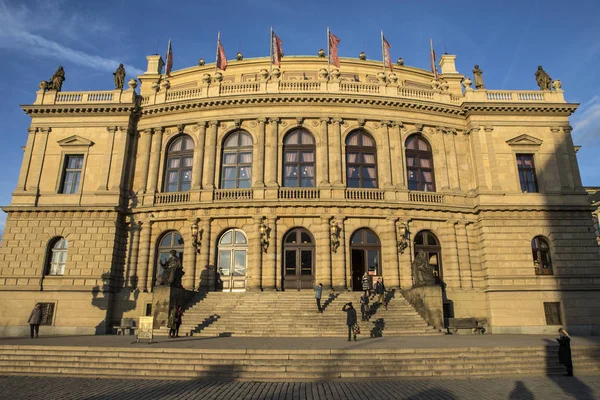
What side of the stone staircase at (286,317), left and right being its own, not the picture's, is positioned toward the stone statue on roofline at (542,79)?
left

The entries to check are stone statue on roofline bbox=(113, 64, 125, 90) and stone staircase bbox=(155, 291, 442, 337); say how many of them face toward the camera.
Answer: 2

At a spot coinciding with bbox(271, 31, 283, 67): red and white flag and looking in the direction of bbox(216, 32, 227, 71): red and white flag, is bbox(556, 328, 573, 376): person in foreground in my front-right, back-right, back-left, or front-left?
back-left

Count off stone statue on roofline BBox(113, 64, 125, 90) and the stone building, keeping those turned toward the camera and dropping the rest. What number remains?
2

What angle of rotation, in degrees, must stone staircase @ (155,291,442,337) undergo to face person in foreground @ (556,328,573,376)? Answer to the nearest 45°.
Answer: approximately 45° to its left

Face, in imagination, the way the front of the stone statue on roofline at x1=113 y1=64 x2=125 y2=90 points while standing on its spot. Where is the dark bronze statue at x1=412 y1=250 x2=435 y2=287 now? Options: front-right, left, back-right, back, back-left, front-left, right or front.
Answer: front-left

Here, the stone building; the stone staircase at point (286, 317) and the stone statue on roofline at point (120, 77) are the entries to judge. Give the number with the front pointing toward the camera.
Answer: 3

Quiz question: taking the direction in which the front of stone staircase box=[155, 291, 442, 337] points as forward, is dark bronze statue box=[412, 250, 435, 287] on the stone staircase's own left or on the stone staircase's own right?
on the stone staircase's own left

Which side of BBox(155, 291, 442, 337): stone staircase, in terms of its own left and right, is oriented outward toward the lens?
front

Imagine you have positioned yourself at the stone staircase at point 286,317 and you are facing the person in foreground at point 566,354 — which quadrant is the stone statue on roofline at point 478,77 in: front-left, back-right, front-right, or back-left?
front-left

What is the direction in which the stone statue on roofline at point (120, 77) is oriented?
toward the camera

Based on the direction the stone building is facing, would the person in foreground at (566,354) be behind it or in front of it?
in front
